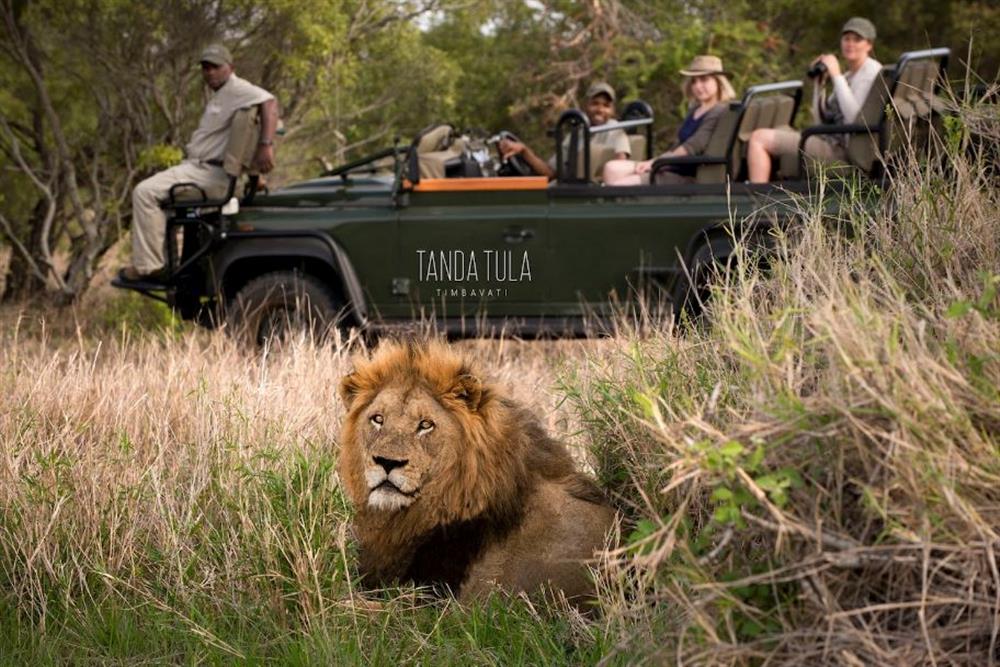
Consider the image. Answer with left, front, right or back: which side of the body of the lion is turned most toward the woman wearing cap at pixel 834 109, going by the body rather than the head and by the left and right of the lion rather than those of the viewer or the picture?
back

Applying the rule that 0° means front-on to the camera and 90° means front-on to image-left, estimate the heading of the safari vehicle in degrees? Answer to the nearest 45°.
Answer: approximately 90°

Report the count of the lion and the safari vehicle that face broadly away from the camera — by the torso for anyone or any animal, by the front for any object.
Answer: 0

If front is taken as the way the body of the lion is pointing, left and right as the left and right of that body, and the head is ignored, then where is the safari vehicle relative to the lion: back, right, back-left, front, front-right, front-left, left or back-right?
back-right

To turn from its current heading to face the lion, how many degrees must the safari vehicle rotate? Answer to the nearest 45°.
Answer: approximately 90° to its left

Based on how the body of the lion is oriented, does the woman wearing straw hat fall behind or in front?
behind

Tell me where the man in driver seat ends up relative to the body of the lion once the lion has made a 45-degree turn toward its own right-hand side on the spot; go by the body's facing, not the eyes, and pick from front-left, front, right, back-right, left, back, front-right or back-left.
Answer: right

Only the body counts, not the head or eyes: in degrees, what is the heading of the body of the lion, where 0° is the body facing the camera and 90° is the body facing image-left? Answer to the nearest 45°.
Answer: approximately 45°
